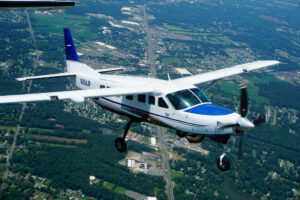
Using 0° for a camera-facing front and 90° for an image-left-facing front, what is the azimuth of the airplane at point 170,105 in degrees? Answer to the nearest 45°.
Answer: approximately 315°
